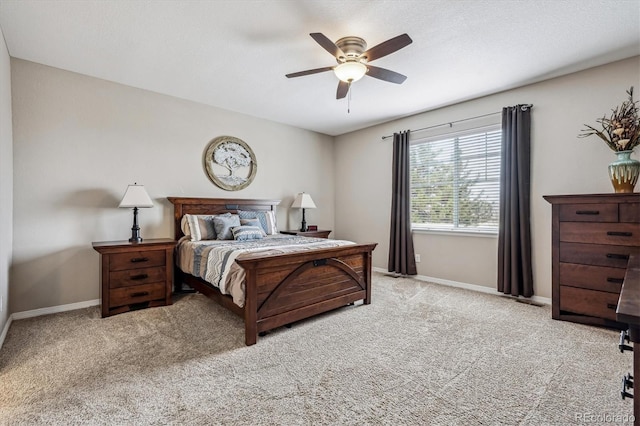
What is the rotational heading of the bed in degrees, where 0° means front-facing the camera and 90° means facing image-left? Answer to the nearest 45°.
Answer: approximately 315°

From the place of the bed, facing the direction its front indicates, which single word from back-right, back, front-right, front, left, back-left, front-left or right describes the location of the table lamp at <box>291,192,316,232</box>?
back-left

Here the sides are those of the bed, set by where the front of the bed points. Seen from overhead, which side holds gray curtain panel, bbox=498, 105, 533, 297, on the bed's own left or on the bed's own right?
on the bed's own left

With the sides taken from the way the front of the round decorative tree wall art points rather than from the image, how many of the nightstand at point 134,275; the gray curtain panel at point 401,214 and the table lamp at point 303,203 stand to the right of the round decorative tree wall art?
1

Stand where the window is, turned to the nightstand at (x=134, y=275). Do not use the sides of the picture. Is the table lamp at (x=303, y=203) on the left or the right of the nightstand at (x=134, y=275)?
right

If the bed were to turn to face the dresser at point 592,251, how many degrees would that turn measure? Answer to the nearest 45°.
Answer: approximately 45° to its left

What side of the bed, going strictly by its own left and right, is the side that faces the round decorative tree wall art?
back

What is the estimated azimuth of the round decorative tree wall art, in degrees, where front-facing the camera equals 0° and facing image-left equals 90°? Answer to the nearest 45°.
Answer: approximately 315°

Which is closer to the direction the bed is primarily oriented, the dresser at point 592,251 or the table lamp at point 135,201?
the dresser

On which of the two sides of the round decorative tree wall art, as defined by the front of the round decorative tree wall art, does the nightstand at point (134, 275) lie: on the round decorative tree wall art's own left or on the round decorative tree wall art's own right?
on the round decorative tree wall art's own right

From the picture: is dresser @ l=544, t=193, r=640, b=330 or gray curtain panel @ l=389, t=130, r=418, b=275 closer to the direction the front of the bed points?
the dresser
